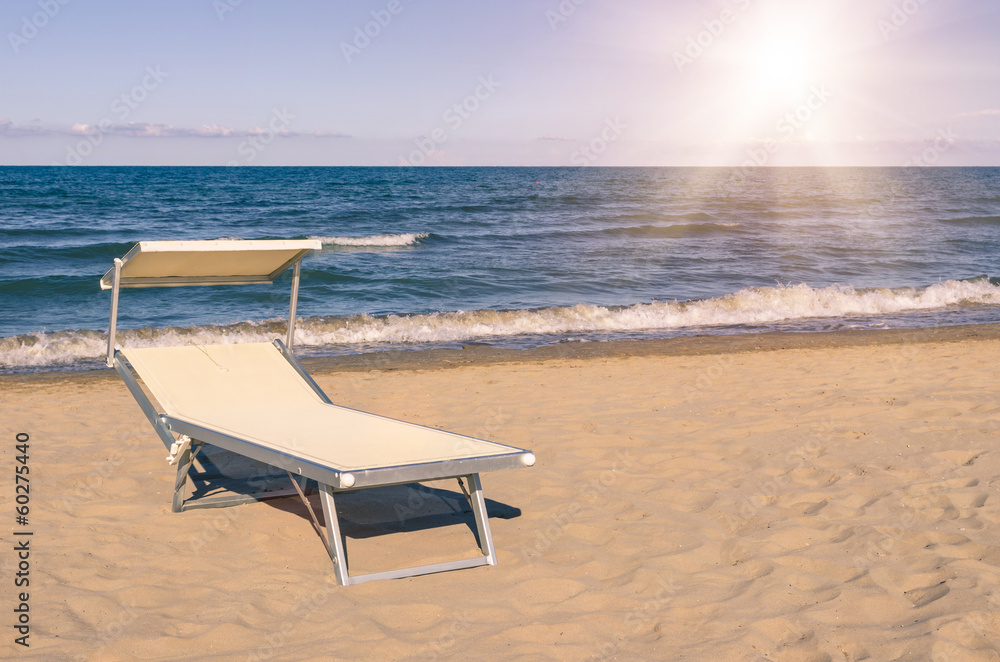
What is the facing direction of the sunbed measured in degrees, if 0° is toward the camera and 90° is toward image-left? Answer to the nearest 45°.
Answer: approximately 315°
